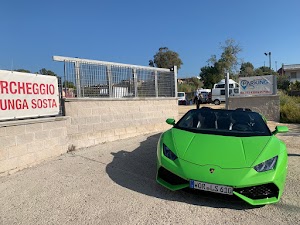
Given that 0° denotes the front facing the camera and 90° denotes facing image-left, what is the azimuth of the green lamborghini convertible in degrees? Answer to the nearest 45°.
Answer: approximately 0°

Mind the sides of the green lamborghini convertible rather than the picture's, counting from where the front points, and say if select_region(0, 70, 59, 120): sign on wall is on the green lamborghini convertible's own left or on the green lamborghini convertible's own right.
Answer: on the green lamborghini convertible's own right

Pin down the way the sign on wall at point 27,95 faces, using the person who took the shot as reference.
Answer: facing the viewer and to the right of the viewer

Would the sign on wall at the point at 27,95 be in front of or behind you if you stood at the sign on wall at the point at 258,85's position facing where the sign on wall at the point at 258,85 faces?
in front

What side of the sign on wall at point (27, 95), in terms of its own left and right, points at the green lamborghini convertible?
front

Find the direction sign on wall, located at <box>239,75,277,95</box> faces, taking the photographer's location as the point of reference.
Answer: facing the viewer

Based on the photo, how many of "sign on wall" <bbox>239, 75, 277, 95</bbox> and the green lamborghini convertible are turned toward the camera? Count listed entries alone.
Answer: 2

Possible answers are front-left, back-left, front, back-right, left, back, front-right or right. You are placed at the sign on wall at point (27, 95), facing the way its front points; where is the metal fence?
left

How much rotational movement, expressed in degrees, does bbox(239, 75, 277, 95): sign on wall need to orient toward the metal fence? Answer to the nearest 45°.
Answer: approximately 45° to its right

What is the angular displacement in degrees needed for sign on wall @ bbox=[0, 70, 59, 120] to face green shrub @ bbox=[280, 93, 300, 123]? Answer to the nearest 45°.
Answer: approximately 45° to its left

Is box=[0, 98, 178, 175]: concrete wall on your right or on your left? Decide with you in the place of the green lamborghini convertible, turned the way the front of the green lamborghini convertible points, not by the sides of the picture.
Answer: on your right

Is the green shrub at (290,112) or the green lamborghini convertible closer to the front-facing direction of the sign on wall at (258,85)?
the green lamborghini convertible

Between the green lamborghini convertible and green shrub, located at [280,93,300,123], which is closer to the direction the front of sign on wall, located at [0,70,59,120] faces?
the green lamborghini convertible

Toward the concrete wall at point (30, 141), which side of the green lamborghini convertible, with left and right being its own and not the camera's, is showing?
right
